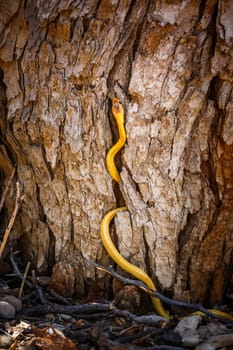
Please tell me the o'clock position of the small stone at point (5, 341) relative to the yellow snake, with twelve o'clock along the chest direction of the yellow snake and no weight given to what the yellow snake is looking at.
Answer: The small stone is roughly at 7 o'clock from the yellow snake.

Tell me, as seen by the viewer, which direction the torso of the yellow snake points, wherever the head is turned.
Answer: away from the camera
